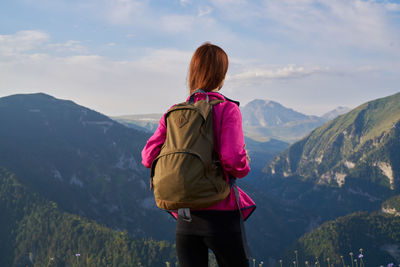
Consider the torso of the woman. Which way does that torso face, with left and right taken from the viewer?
facing away from the viewer and to the right of the viewer
